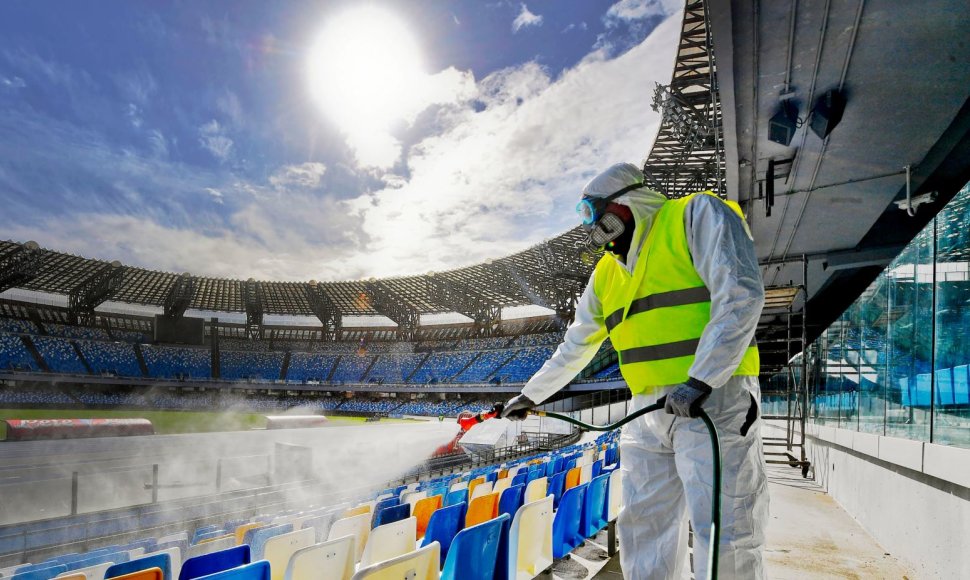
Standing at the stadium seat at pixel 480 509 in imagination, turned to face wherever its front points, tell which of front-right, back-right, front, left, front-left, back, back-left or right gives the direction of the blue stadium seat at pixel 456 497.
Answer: front-right

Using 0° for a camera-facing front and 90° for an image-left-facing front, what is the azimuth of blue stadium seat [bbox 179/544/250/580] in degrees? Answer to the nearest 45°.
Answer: approximately 135°

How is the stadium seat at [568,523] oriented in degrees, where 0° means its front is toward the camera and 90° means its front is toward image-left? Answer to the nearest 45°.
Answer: approximately 135°

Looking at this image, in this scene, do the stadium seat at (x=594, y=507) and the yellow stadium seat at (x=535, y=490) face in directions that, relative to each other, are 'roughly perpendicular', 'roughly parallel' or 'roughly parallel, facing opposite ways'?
roughly parallel

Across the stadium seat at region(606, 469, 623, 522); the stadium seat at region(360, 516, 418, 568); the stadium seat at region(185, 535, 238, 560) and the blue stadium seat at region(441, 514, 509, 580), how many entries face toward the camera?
0

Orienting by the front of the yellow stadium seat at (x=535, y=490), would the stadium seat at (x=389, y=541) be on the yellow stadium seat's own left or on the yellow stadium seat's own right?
on the yellow stadium seat's own left

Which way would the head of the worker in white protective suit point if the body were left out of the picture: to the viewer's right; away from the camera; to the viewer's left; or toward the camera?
to the viewer's left

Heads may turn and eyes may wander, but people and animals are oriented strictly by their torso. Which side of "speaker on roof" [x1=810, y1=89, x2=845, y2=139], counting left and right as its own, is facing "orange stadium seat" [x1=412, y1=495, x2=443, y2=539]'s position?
front
